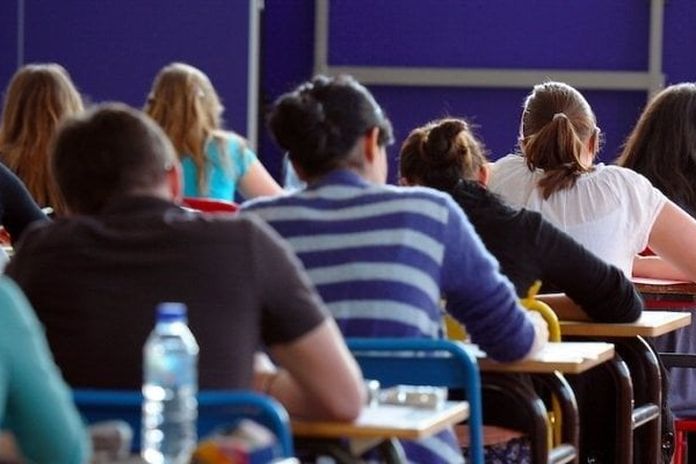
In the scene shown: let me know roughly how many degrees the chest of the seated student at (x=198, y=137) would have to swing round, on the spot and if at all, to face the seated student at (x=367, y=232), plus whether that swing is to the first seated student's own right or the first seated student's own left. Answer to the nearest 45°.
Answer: approximately 180°

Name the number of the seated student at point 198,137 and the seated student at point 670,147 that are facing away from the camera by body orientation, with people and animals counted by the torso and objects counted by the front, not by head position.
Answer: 2

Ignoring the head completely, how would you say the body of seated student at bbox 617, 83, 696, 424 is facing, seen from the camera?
away from the camera

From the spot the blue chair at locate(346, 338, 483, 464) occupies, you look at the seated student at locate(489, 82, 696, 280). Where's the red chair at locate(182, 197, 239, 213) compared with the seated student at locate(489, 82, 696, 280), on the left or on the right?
left

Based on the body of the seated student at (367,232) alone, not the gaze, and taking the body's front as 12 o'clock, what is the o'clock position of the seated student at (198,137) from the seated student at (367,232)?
the seated student at (198,137) is roughly at 10 o'clock from the seated student at (367,232).

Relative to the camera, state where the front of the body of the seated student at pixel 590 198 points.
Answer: away from the camera

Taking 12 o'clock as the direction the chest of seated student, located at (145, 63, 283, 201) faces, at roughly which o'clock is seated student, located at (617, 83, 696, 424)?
seated student, located at (617, 83, 696, 424) is roughly at 4 o'clock from seated student, located at (145, 63, 283, 201).

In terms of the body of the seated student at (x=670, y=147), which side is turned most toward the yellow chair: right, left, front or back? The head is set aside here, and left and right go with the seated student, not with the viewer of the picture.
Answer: back

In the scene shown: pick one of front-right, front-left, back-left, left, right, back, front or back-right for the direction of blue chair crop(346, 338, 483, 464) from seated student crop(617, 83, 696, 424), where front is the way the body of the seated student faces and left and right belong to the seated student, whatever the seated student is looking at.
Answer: back

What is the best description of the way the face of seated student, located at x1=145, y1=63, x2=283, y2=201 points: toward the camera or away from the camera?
away from the camera

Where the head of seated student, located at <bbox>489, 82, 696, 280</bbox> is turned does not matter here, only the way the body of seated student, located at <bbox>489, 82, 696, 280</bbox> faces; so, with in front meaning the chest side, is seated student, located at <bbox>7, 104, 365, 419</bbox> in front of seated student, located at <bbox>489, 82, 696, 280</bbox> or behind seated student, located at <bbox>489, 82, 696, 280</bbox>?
behind

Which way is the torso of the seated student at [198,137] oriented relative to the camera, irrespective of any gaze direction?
away from the camera

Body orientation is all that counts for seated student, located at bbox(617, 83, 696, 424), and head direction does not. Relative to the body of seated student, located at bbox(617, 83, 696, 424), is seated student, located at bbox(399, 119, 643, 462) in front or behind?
behind
